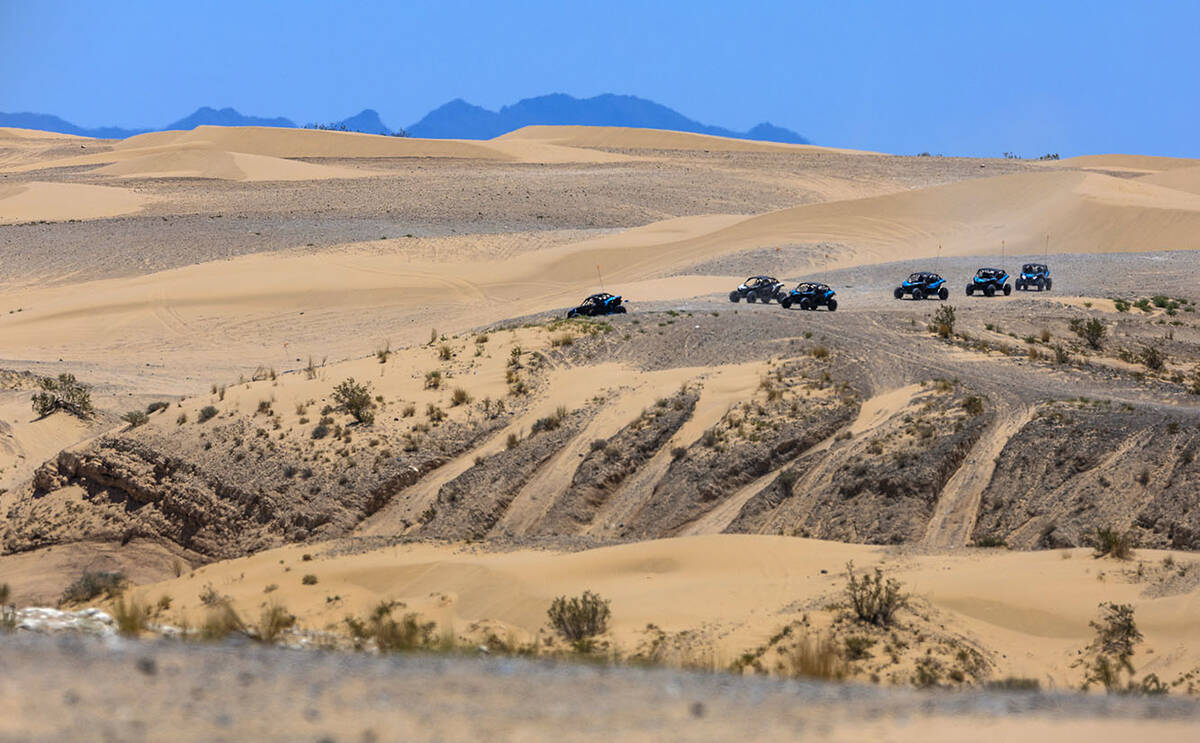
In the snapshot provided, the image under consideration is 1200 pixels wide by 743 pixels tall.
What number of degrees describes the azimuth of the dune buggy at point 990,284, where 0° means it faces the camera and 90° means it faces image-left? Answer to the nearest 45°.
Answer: approximately 45°

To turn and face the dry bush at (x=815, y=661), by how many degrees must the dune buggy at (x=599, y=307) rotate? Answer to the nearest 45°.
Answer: approximately 90° to its left

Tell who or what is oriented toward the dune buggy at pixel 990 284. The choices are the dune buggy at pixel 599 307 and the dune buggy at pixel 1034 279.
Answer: the dune buggy at pixel 1034 279

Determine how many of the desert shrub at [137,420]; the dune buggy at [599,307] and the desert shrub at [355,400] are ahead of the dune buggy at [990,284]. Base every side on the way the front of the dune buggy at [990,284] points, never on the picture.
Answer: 3

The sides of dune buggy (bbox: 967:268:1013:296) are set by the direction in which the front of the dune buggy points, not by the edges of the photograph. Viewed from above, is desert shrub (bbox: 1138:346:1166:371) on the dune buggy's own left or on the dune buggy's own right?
on the dune buggy's own left

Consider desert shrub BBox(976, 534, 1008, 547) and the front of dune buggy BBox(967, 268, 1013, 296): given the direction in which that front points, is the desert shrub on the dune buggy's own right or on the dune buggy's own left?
on the dune buggy's own left

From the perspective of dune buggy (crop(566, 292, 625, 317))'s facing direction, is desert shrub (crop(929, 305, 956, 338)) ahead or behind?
behind

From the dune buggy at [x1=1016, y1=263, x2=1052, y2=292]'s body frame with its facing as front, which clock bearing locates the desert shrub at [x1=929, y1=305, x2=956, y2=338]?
The desert shrub is roughly at 11 o'clock from the dune buggy.

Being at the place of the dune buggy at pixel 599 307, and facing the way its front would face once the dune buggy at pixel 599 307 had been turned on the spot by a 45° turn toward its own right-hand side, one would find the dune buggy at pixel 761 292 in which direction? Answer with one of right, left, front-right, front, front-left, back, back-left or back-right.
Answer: right

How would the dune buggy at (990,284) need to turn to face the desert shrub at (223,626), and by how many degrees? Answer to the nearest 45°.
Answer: approximately 45° to its left

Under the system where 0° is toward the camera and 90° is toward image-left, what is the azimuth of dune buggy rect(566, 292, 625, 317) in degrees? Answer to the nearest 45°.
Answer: approximately 90°

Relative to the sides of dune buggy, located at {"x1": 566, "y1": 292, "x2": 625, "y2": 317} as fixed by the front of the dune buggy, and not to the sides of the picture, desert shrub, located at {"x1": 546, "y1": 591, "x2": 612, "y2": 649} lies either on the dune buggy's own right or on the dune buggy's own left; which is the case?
on the dune buggy's own left
